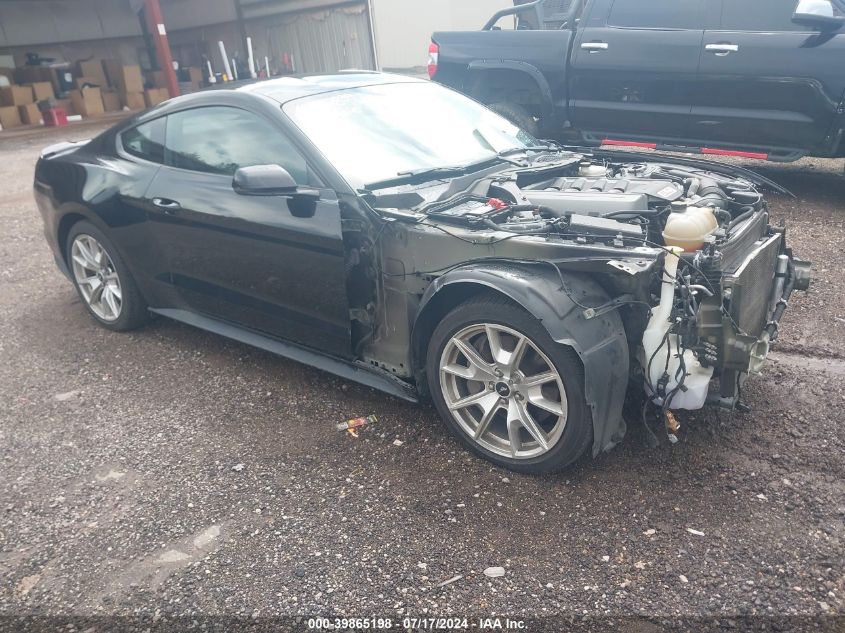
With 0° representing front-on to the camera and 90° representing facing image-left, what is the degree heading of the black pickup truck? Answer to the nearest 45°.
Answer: approximately 270°

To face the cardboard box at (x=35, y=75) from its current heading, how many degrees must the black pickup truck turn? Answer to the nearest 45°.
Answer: approximately 135° to its left

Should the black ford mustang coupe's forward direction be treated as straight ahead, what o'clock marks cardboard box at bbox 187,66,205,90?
The cardboard box is roughly at 7 o'clock from the black ford mustang coupe.

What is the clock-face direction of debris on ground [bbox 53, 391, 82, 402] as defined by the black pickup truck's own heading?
The debris on ground is roughly at 4 o'clock from the black pickup truck.

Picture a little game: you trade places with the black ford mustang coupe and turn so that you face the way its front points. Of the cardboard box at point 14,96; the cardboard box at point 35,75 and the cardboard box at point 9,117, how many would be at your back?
3

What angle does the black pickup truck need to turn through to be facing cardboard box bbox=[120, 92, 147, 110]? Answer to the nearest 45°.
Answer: approximately 135° to its left

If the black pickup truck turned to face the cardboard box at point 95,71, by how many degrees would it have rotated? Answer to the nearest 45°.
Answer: approximately 135° to its left

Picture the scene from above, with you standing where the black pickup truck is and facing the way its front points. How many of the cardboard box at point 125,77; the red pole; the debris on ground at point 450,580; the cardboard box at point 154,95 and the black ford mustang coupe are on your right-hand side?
2

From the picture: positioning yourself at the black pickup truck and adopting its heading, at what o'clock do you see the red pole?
The red pole is roughly at 7 o'clock from the black pickup truck.

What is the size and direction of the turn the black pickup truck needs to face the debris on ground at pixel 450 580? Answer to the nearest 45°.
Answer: approximately 90° to its right
